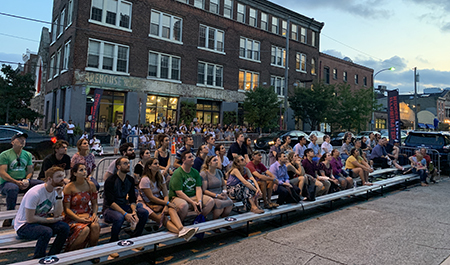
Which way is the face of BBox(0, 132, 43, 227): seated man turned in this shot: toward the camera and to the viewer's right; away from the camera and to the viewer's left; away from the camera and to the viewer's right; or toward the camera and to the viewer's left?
toward the camera and to the viewer's right

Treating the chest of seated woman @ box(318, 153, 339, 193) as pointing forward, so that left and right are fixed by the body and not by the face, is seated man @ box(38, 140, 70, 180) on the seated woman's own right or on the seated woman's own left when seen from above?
on the seated woman's own right

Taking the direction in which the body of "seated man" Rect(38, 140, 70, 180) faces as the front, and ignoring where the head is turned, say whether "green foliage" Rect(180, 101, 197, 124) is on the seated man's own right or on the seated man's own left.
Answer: on the seated man's own left

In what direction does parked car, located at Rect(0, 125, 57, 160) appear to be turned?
to the viewer's left

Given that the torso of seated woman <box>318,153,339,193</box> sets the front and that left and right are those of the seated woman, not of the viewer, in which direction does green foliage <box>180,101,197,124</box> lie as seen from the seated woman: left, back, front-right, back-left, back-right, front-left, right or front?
back

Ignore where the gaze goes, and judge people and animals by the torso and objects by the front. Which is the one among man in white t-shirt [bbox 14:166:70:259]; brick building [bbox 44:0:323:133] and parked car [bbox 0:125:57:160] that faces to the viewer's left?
the parked car

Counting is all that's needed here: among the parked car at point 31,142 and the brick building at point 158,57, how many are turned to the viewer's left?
1

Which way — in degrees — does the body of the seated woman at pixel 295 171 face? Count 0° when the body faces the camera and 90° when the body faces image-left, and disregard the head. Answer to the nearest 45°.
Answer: approximately 315°

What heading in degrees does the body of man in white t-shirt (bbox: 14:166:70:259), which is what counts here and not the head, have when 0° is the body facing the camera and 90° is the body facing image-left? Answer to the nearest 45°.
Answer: approximately 315°

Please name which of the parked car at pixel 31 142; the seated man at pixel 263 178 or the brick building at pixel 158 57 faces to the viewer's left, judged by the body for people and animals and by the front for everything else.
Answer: the parked car

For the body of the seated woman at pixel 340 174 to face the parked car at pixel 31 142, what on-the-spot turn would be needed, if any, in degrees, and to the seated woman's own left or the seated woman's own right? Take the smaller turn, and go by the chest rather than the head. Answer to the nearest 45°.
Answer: approximately 135° to the seated woman's own right
